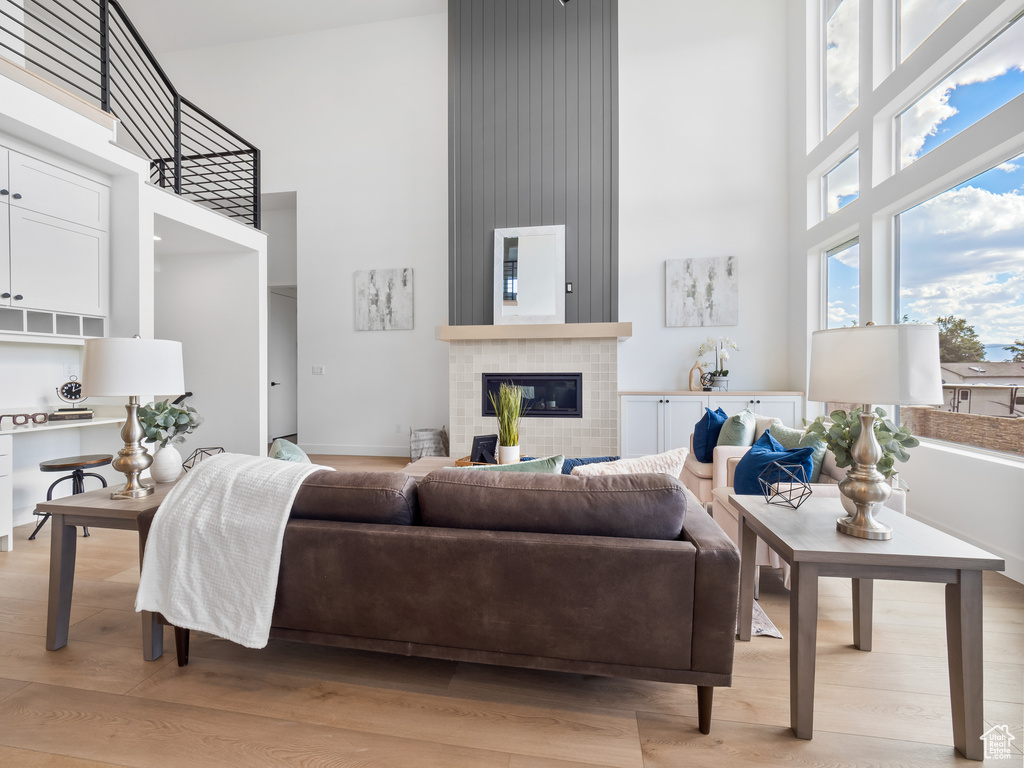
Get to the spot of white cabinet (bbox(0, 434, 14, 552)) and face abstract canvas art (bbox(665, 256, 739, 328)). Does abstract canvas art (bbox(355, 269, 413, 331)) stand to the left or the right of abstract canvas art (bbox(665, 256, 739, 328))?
left

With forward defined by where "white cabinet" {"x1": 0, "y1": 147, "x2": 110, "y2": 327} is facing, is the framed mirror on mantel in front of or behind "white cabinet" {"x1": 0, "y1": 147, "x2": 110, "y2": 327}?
in front

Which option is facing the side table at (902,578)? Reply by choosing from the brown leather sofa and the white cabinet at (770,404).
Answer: the white cabinet

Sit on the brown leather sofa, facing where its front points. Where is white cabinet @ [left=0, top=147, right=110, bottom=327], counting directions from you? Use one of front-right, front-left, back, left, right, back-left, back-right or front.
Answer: front-left

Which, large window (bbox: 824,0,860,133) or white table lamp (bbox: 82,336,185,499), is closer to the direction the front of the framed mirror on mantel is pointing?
the white table lamp

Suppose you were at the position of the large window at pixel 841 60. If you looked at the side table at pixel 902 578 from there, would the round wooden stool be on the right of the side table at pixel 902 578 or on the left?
right

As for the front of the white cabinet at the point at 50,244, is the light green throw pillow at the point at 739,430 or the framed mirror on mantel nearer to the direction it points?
the light green throw pillow

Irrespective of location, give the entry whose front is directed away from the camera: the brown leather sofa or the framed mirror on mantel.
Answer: the brown leather sofa

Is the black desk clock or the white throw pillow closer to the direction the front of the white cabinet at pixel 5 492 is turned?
the white throw pillow

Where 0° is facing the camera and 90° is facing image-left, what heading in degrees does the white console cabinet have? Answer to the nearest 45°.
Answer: approximately 0°

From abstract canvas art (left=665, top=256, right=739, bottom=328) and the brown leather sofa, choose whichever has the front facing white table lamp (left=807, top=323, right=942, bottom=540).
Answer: the abstract canvas art

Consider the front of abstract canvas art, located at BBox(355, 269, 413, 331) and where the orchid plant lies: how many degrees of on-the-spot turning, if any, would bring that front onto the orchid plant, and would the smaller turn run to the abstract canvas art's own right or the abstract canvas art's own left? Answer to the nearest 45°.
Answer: approximately 45° to the abstract canvas art's own left

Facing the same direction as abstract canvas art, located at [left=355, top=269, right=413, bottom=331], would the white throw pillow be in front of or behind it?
in front

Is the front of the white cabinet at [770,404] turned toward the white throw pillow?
yes

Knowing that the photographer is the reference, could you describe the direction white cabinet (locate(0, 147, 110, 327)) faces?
facing the viewer and to the right of the viewer
